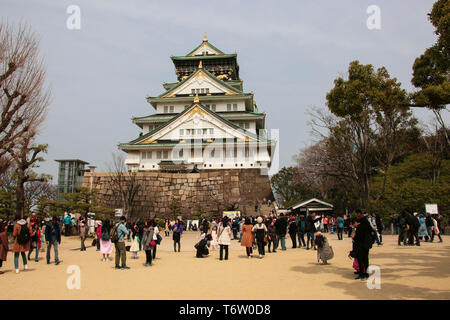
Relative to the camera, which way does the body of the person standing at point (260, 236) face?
away from the camera

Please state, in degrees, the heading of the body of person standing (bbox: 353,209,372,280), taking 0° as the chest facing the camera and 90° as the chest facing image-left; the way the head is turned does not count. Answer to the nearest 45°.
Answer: approximately 90°

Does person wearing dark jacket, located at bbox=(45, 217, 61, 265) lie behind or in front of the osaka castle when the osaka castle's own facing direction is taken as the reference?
in front

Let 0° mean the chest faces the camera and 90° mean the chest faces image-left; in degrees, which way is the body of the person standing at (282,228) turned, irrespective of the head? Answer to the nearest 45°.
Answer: approximately 180°

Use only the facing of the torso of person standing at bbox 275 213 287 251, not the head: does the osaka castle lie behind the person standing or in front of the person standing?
in front

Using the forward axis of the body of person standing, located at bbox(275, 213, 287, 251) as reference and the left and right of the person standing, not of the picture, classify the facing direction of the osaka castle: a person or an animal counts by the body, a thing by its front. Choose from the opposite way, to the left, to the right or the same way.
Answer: the opposite way

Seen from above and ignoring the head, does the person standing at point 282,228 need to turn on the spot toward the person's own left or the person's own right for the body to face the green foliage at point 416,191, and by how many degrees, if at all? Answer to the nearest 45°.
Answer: approximately 45° to the person's own right

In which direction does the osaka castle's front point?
toward the camera
